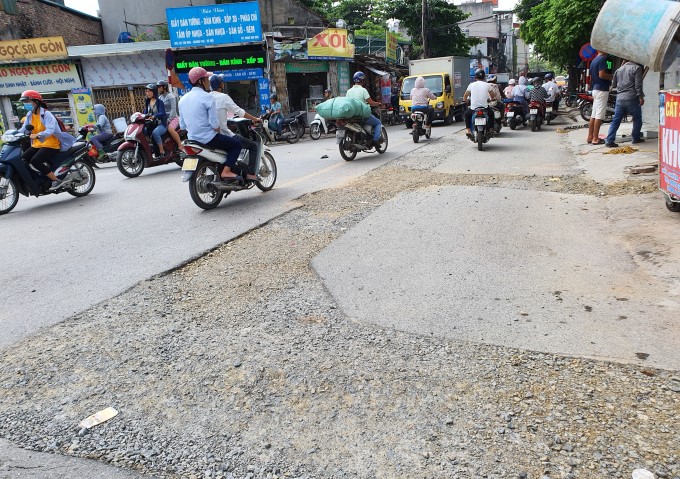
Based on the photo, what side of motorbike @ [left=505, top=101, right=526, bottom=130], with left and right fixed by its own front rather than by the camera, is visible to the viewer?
back

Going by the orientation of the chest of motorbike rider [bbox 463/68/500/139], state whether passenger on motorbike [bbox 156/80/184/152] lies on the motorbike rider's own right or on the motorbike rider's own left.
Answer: on the motorbike rider's own left

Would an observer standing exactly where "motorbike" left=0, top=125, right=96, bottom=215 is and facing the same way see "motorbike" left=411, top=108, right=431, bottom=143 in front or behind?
behind

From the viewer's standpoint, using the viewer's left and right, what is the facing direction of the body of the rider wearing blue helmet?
facing away from the viewer and to the right of the viewer

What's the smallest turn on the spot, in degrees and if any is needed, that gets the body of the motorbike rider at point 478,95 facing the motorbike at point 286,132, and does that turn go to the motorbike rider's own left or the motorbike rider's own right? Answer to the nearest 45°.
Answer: approximately 45° to the motorbike rider's own left

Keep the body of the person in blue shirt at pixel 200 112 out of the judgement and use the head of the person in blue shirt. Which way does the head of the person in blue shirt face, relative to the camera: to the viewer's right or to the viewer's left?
to the viewer's right

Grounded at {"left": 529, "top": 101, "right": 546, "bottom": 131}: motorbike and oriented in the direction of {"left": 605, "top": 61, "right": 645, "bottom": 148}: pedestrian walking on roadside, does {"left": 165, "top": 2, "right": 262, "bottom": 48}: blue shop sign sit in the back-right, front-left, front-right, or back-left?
back-right

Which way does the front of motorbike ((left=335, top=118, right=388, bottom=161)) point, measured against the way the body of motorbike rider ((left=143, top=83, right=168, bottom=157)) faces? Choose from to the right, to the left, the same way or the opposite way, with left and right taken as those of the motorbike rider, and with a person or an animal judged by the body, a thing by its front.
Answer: the opposite way

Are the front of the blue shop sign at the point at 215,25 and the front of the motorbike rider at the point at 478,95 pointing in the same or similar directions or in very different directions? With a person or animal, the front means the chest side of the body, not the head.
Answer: very different directions

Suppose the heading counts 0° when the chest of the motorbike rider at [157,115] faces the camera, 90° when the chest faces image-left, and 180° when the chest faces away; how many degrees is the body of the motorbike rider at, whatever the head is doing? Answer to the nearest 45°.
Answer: approximately 45°
